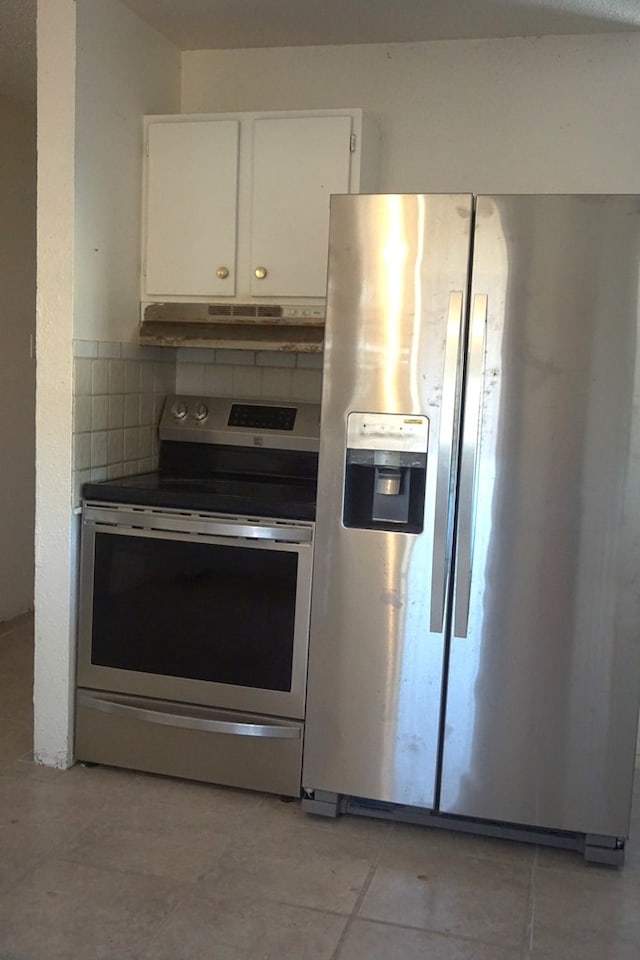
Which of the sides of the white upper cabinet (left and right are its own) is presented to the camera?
front

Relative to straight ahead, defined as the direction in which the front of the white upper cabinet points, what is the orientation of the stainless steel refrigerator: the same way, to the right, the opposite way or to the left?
the same way

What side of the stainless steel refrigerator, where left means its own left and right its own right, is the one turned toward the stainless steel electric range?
right

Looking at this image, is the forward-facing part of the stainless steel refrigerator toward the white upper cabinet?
no

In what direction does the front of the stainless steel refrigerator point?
toward the camera

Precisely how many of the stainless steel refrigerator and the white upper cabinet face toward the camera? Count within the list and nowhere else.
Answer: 2
